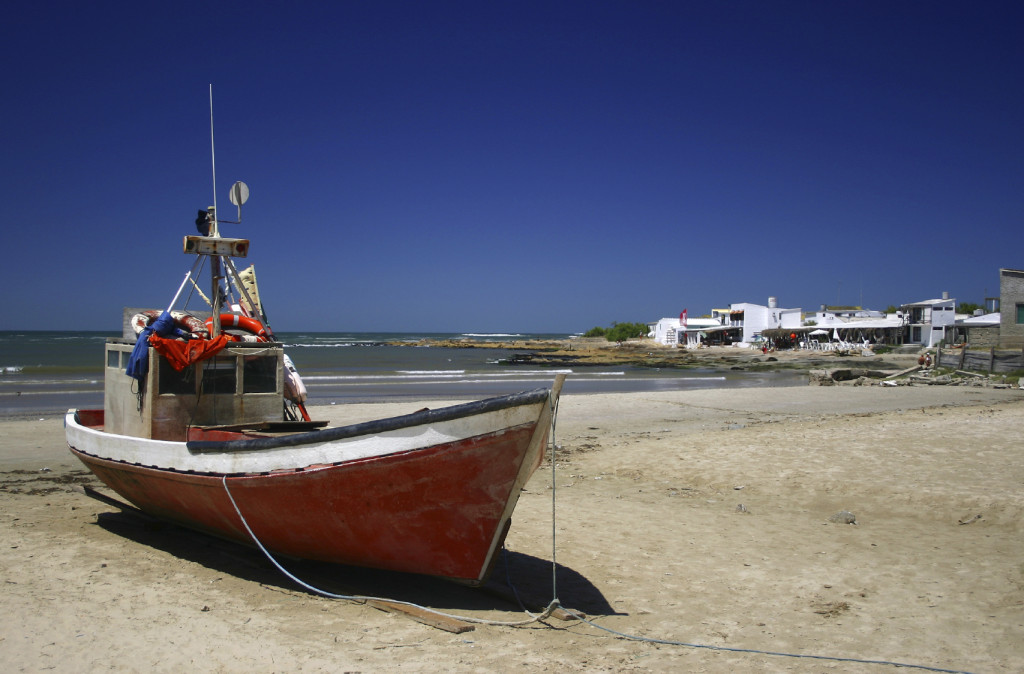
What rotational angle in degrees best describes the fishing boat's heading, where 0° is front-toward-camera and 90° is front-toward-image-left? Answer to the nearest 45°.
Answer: approximately 315°

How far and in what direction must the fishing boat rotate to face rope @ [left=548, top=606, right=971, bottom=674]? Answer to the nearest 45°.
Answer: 0° — it already faces it
